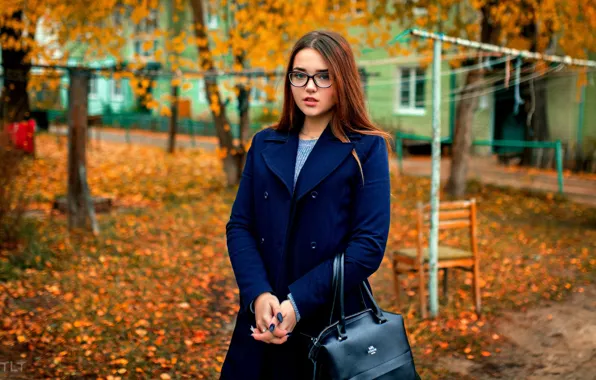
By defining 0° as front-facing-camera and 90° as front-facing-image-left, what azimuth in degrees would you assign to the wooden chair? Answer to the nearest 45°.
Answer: approximately 135°

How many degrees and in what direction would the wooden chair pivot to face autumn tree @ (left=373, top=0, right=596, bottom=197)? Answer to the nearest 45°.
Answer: approximately 45° to its right

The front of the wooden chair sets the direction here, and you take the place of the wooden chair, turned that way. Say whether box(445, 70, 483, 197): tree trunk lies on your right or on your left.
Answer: on your right
